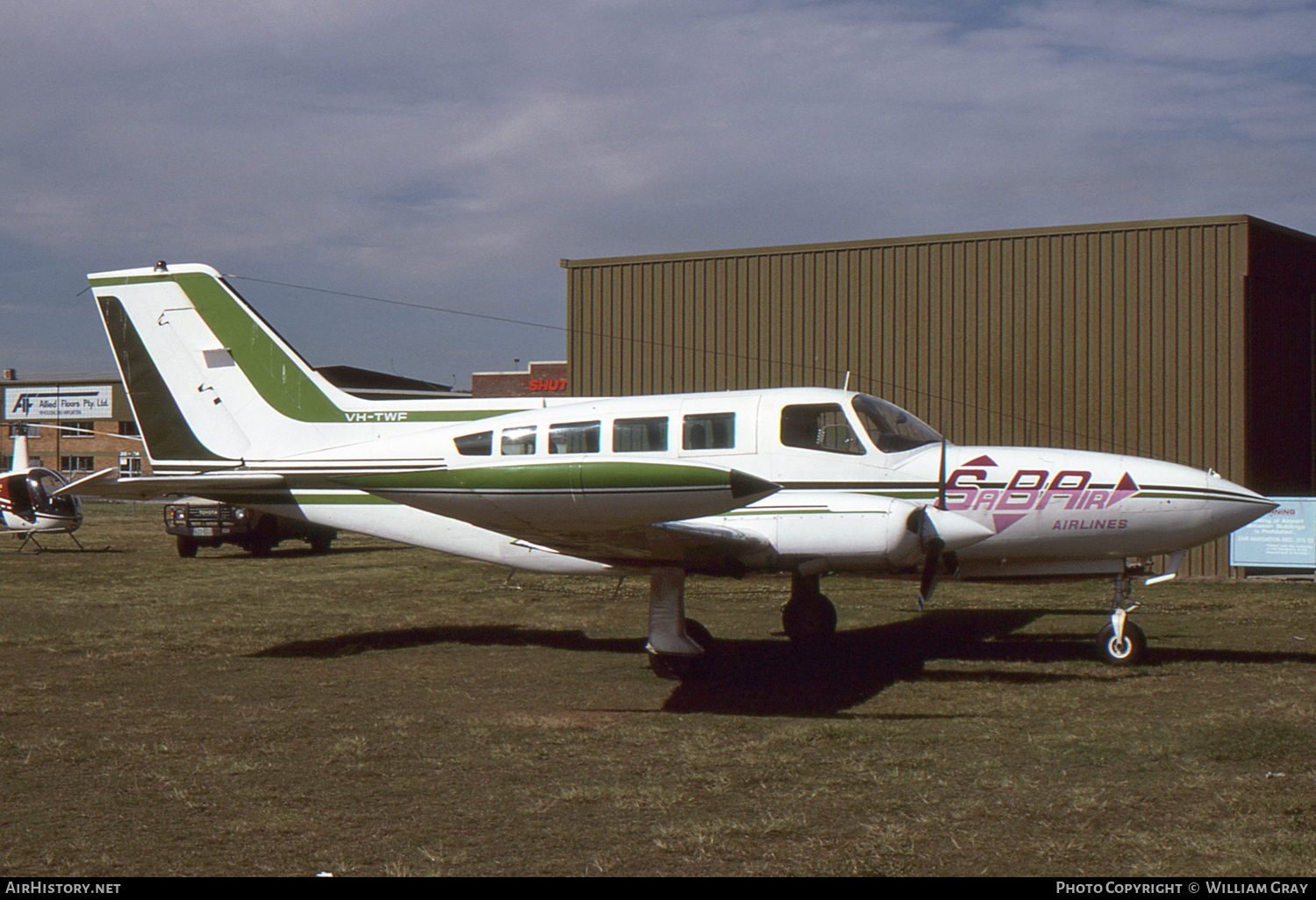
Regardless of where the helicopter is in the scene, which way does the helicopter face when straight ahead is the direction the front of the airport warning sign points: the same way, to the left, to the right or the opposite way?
to the left

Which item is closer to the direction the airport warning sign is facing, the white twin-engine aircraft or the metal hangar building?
the white twin-engine aircraft

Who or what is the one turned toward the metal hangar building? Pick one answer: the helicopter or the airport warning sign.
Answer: the helicopter

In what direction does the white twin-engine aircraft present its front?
to the viewer's right

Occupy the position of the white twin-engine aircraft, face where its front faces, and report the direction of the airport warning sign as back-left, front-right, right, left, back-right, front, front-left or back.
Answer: front-left

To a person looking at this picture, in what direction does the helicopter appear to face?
facing the viewer and to the right of the viewer

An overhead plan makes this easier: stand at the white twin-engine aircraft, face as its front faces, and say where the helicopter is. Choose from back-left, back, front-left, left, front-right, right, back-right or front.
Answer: back-left

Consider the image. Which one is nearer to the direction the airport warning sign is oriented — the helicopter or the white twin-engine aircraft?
the white twin-engine aircraft

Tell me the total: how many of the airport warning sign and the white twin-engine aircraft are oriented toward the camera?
1
